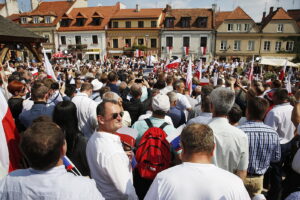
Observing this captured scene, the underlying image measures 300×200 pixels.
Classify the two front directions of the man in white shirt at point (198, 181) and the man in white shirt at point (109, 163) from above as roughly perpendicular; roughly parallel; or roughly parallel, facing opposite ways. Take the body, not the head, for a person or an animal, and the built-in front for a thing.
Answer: roughly perpendicular

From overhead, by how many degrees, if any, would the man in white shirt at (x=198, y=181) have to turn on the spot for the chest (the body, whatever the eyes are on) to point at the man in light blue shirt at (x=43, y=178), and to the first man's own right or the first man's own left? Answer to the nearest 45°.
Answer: approximately 90° to the first man's own left

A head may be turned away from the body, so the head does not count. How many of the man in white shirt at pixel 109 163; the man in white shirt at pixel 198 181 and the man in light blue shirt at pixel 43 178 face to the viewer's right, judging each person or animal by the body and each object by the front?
1

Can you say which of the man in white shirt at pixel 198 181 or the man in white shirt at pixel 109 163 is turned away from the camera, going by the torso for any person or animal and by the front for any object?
the man in white shirt at pixel 198 181

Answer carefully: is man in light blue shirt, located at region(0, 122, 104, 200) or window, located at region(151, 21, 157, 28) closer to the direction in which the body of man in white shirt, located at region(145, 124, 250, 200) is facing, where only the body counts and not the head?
the window

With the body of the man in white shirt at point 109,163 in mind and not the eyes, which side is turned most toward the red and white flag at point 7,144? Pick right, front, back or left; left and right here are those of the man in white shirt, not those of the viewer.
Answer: back

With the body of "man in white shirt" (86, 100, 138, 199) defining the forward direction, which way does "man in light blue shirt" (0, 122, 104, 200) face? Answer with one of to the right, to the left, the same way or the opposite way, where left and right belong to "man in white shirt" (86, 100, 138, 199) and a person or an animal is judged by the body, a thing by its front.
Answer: to the left

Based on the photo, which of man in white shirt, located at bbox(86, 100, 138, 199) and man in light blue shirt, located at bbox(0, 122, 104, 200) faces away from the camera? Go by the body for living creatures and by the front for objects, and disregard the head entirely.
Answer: man in light blue shirt, located at bbox(0, 122, 104, 200)

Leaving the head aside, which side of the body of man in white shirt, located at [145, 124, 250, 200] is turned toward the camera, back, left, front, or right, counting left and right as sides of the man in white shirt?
back

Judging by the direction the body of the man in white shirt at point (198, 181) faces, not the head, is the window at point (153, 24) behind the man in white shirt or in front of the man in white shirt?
in front

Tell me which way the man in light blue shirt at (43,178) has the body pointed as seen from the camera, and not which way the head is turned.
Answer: away from the camera

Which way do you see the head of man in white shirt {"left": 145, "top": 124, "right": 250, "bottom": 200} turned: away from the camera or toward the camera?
away from the camera

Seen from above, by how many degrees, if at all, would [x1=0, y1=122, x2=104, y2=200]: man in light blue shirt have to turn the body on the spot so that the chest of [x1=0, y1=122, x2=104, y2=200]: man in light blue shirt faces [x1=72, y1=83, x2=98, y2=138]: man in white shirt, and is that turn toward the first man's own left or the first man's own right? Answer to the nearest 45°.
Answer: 0° — they already face them

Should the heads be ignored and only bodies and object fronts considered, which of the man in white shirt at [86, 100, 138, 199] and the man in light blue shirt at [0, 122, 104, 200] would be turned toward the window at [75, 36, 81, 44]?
the man in light blue shirt at [0, 122, 104, 200]

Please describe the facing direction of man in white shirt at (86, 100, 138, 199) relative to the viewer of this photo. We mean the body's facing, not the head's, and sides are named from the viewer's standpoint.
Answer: facing to the right of the viewer
